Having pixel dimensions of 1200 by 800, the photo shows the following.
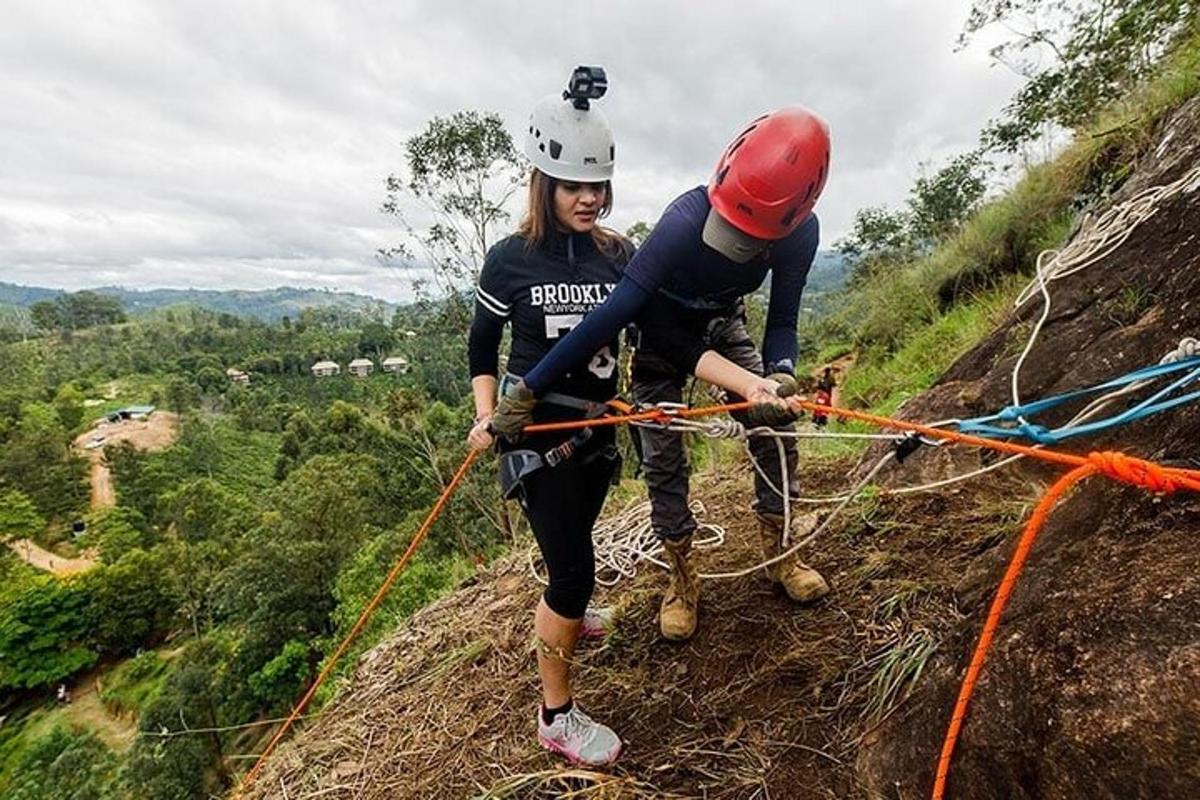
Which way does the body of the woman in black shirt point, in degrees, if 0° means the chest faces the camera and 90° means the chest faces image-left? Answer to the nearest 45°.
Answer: approximately 315°

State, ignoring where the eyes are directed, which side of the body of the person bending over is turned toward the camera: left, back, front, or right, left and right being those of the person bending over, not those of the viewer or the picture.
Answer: front

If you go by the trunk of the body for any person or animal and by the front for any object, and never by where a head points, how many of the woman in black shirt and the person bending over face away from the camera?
0

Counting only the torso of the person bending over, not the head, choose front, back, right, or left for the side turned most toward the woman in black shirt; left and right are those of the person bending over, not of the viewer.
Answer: right

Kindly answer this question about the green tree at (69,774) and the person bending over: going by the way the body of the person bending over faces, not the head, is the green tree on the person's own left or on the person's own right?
on the person's own right

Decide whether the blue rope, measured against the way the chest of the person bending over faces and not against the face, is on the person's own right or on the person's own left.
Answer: on the person's own left

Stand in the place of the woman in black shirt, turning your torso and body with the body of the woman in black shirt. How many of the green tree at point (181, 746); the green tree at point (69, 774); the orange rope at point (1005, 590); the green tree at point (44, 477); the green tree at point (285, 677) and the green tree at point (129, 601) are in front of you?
1

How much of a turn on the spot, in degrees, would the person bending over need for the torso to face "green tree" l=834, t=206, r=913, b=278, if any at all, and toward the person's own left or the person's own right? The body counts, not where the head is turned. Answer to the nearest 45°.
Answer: approximately 180°

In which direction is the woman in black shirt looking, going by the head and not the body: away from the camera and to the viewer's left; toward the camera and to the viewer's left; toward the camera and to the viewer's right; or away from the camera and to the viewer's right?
toward the camera and to the viewer's right

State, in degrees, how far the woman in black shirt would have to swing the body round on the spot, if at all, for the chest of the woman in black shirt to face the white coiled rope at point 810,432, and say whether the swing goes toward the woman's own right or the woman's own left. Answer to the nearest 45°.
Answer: approximately 90° to the woman's own left
